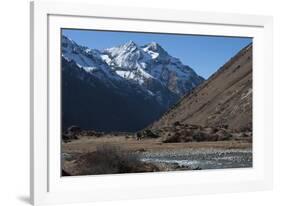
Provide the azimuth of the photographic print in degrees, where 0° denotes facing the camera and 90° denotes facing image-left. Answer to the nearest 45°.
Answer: approximately 315°

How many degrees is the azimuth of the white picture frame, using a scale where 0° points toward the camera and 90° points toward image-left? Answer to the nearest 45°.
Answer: approximately 315°
